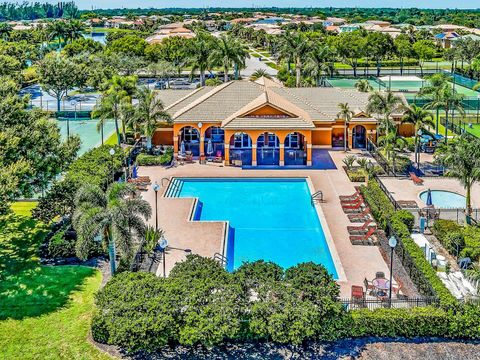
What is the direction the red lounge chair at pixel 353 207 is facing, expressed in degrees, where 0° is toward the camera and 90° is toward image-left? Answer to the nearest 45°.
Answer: approximately 90°

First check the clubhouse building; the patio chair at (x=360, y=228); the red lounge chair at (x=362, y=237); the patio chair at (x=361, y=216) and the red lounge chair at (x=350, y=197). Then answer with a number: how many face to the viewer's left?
4

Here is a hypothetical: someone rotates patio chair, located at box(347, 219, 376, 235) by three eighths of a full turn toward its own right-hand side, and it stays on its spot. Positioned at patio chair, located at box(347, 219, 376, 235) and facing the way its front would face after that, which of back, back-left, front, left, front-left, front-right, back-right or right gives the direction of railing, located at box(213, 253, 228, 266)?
back

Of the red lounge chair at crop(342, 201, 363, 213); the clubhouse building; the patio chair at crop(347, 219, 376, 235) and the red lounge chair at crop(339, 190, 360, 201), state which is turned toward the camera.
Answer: the clubhouse building

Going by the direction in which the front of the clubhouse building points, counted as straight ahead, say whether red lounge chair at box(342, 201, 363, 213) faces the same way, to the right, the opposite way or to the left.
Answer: to the right

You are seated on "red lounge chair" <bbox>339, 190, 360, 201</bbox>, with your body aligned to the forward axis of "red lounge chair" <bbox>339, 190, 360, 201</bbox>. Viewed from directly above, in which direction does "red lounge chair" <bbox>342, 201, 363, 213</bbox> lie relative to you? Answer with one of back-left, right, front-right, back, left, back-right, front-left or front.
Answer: left

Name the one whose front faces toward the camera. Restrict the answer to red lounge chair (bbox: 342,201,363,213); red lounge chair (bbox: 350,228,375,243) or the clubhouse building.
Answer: the clubhouse building

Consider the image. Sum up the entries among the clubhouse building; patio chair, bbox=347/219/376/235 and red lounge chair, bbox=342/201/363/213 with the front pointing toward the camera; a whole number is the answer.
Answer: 1

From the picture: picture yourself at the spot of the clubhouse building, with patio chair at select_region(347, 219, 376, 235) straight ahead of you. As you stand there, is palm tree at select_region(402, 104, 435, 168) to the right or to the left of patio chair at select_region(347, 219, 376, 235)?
left

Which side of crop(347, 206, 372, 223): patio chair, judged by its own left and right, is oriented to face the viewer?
left

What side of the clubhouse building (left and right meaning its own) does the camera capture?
front

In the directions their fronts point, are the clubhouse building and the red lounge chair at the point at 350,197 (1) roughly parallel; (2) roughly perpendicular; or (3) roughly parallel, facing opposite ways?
roughly perpendicular

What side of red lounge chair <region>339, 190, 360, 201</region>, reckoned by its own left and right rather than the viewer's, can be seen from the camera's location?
left

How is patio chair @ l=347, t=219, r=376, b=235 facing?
to the viewer's left

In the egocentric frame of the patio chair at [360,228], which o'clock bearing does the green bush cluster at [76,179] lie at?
The green bush cluster is roughly at 12 o'clock from the patio chair.

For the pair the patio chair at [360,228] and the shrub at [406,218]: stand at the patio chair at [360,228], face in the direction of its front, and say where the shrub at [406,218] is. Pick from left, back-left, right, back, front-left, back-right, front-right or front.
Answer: back
